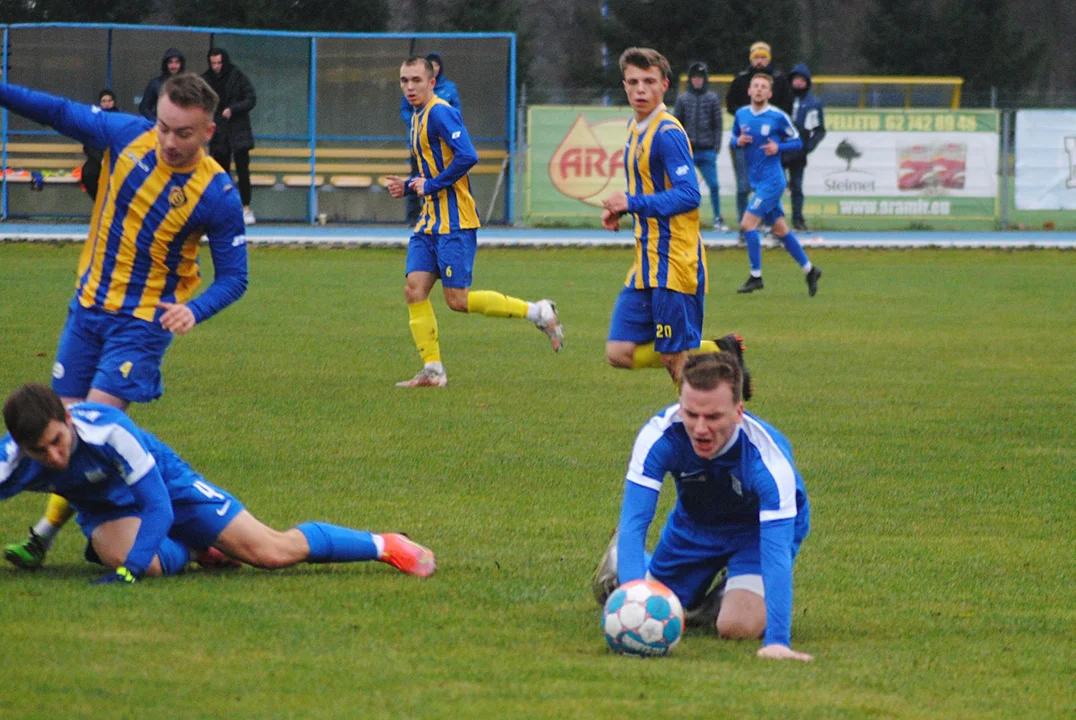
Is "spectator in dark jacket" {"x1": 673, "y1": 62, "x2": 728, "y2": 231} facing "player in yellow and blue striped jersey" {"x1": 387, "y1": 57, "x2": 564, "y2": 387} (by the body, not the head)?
yes

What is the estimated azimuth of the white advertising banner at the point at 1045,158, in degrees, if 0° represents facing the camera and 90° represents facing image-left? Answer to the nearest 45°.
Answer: approximately 0°

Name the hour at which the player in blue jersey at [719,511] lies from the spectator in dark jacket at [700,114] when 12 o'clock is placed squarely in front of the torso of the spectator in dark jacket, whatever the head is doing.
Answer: The player in blue jersey is roughly at 12 o'clock from the spectator in dark jacket.

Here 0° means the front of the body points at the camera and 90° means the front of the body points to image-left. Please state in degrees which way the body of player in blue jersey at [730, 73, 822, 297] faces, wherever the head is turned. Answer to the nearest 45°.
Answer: approximately 45°

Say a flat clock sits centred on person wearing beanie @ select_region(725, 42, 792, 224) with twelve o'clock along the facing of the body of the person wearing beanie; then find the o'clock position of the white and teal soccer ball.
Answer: The white and teal soccer ball is roughly at 12 o'clock from the person wearing beanie.

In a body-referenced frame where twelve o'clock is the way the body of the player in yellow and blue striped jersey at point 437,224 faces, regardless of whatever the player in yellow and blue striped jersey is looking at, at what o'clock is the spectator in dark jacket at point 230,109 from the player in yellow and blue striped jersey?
The spectator in dark jacket is roughly at 4 o'clock from the player in yellow and blue striped jersey.

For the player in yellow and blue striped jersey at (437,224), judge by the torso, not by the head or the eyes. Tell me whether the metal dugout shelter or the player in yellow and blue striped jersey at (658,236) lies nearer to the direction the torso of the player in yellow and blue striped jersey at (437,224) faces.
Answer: the player in yellow and blue striped jersey
